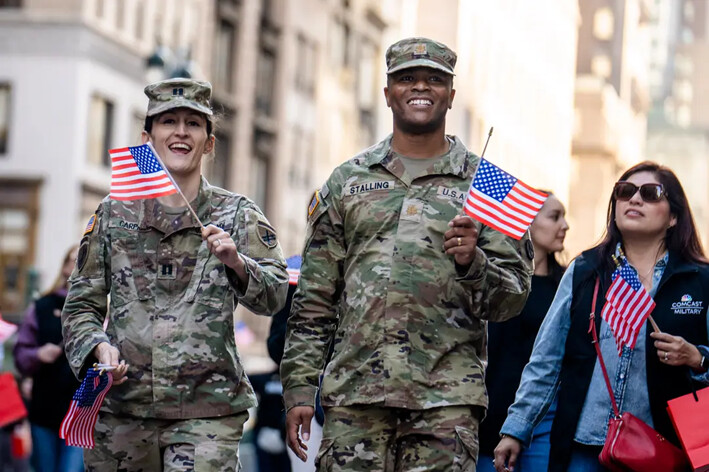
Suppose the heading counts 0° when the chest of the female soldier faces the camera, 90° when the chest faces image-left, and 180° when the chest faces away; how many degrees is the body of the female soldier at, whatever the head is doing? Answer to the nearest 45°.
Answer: approximately 0°

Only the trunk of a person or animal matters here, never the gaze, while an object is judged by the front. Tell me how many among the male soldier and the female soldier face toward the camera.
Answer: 2

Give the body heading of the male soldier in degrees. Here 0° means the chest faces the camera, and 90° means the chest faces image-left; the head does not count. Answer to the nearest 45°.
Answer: approximately 0°

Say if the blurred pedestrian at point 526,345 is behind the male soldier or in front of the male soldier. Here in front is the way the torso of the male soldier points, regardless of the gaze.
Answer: behind

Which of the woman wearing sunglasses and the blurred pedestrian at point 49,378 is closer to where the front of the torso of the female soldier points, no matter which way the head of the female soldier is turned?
the woman wearing sunglasses

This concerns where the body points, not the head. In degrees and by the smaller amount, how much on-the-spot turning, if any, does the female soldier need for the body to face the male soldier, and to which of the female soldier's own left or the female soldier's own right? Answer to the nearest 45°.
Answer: approximately 90° to the female soldier's own left

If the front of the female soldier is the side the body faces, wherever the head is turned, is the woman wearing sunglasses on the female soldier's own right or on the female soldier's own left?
on the female soldier's own left
